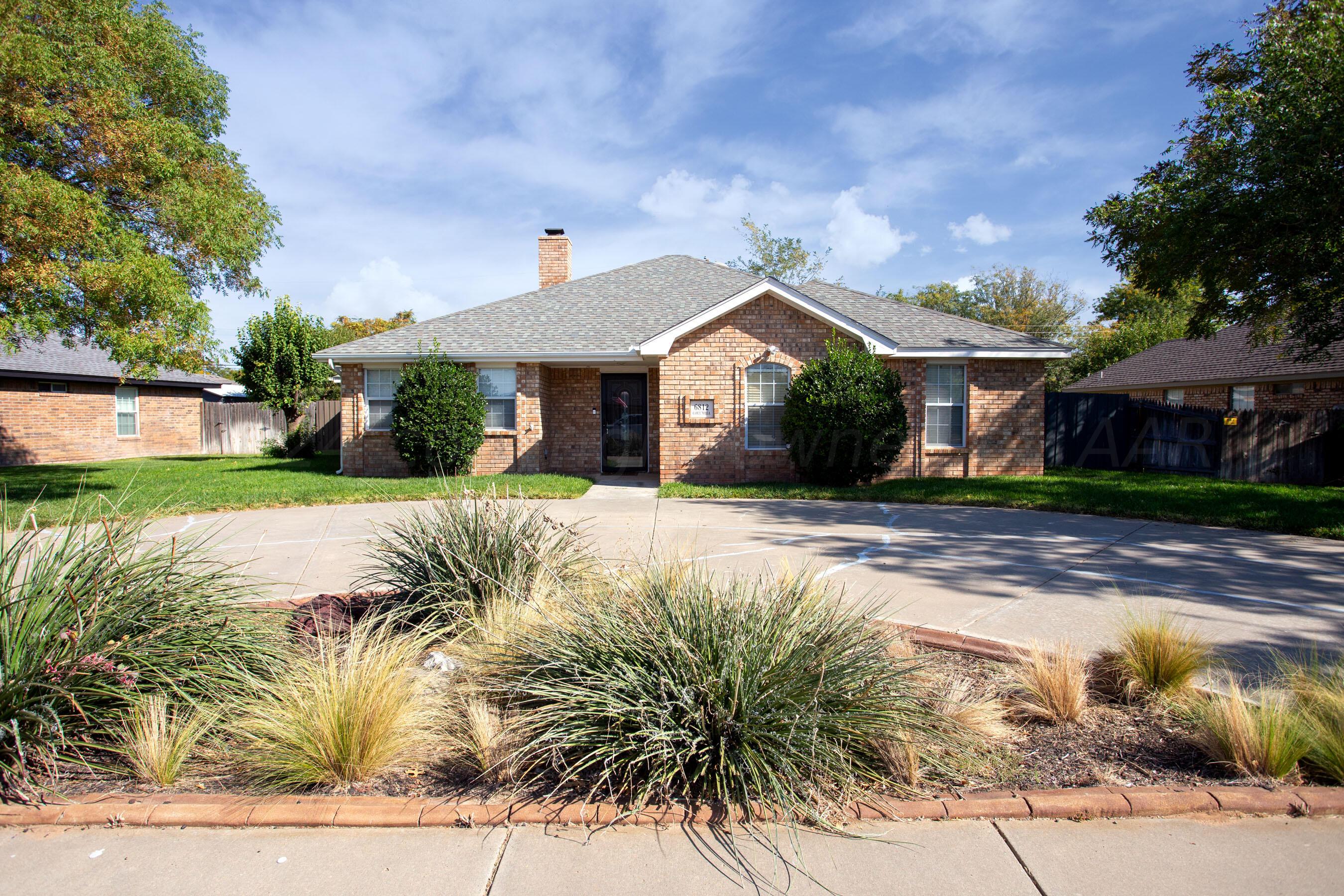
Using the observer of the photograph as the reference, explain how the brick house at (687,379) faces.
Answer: facing the viewer

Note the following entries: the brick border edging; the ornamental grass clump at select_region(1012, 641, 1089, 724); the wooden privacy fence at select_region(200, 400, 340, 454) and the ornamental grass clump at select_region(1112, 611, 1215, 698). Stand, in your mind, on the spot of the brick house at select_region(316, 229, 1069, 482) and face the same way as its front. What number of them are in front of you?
3

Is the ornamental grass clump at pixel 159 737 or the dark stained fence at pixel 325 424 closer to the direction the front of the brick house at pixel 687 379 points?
the ornamental grass clump

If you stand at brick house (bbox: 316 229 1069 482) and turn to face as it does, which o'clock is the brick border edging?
The brick border edging is roughly at 12 o'clock from the brick house.

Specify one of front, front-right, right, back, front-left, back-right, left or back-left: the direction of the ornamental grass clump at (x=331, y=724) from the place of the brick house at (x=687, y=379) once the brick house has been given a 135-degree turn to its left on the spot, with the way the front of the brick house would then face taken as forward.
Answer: back-right

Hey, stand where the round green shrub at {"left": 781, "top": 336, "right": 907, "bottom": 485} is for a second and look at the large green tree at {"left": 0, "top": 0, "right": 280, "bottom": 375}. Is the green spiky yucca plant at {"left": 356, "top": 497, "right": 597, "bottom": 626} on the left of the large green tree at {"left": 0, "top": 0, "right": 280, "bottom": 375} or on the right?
left

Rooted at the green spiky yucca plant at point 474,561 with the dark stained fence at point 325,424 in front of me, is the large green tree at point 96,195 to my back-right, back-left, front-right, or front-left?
front-left

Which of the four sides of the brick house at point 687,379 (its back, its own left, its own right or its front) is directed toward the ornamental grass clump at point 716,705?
front

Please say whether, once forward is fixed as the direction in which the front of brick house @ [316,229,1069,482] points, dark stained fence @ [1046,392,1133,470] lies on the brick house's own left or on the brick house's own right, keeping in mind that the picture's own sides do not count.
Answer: on the brick house's own left

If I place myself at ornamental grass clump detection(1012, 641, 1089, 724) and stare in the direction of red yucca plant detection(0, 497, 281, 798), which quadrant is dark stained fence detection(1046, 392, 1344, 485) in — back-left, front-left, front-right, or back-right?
back-right

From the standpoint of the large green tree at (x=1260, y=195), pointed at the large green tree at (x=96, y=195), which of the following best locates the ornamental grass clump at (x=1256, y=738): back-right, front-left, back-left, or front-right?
front-left

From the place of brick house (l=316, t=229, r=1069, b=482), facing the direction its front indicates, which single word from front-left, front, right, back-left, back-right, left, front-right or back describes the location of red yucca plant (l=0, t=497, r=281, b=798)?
front

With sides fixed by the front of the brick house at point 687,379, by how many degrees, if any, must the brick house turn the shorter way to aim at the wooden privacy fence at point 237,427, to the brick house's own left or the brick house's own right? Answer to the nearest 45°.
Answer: approximately 135° to the brick house's own right

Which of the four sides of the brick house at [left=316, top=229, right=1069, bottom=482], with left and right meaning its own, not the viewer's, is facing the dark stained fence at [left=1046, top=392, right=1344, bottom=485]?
left

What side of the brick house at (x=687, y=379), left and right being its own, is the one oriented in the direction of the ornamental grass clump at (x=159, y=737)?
front
